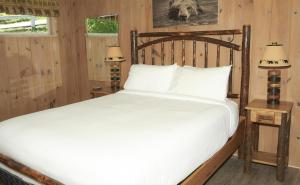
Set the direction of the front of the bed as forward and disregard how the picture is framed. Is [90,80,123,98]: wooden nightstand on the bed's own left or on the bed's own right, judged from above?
on the bed's own right

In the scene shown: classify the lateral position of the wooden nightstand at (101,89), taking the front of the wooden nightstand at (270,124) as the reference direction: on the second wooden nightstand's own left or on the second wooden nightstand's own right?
on the second wooden nightstand's own right

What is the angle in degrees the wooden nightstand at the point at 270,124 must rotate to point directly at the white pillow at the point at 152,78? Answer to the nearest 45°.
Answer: approximately 45° to its right

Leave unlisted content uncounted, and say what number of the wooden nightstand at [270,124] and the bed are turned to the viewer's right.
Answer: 0

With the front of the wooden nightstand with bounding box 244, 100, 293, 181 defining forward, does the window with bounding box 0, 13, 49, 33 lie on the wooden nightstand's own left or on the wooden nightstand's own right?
on the wooden nightstand's own right

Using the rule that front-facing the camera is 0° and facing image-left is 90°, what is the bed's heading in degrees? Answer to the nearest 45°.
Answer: approximately 45°

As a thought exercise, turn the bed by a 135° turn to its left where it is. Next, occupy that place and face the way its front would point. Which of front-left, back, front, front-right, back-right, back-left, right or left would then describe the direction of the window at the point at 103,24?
left

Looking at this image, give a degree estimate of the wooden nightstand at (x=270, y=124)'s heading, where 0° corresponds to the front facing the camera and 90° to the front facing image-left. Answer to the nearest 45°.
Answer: approximately 45°

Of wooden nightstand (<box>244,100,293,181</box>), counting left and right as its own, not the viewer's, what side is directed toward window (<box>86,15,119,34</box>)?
right
